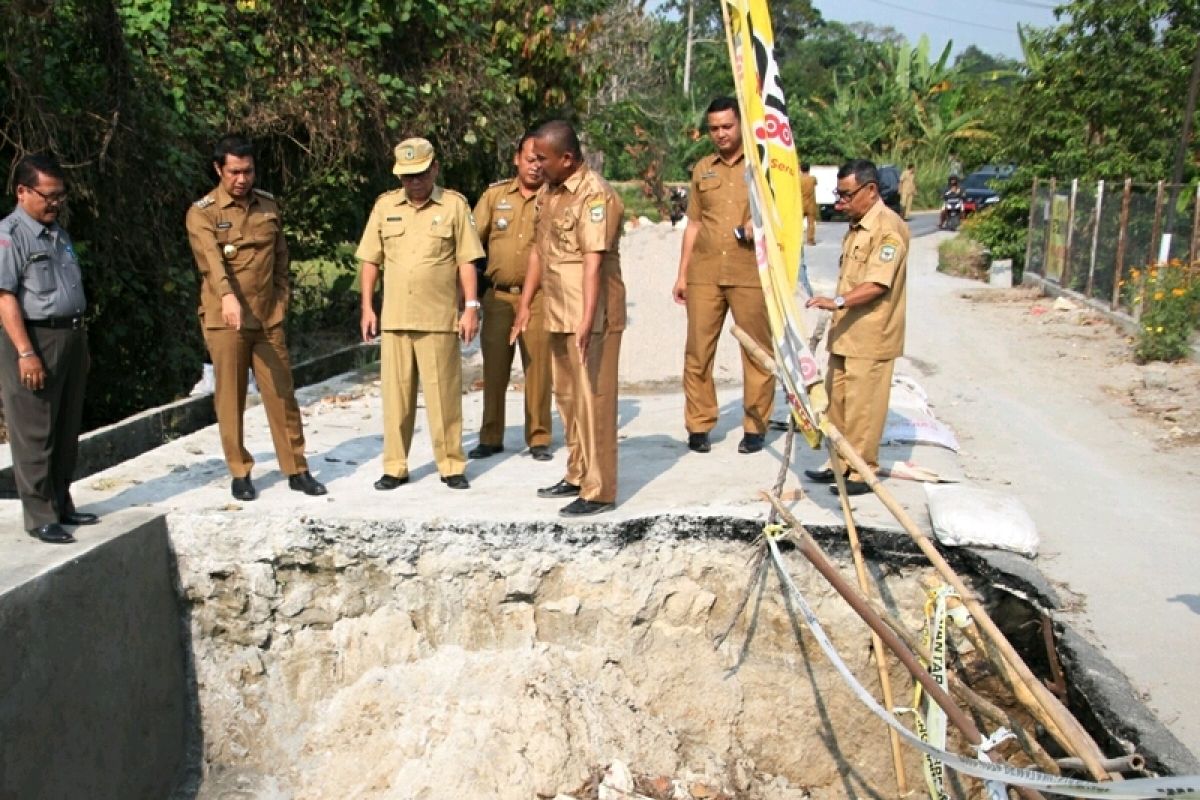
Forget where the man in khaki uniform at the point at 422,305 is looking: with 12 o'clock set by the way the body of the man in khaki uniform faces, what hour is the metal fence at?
The metal fence is roughly at 8 o'clock from the man in khaki uniform.

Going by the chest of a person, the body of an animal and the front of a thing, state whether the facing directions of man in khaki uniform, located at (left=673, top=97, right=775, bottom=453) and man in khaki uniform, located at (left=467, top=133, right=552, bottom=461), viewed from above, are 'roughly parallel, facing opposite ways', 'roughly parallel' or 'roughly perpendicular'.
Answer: roughly parallel

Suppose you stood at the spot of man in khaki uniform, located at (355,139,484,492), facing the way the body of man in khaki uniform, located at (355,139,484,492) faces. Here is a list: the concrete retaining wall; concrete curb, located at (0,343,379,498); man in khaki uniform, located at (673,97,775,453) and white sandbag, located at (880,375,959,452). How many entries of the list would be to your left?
2

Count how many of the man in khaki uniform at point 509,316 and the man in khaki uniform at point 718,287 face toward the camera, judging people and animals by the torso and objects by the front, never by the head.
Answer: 2

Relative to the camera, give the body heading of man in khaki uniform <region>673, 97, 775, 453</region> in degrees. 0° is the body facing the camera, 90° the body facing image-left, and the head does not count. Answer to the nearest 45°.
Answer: approximately 0°

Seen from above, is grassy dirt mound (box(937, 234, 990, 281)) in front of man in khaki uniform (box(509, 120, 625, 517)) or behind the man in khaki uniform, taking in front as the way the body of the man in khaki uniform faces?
behind

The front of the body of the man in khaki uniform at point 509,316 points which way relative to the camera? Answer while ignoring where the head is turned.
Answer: toward the camera

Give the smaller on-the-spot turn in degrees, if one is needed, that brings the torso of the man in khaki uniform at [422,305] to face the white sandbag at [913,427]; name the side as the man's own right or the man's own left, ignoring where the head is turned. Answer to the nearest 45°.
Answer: approximately 90° to the man's own left

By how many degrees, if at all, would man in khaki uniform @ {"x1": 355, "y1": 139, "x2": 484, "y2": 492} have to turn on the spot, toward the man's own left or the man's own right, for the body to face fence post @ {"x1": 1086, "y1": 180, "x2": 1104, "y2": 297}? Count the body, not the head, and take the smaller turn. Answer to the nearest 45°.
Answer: approximately 135° to the man's own left

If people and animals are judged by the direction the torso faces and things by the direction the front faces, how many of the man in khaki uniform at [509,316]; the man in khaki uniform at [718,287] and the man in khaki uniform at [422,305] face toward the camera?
3

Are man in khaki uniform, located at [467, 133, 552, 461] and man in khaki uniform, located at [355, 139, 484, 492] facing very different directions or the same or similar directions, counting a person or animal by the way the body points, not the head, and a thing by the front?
same or similar directions

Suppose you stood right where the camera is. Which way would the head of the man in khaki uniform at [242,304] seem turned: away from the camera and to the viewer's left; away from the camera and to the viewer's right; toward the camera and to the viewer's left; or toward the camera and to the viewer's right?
toward the camera and to the viewer's right

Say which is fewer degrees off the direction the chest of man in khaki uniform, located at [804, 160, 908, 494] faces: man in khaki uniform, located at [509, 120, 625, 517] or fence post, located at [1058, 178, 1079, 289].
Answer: the man in khaki uniform

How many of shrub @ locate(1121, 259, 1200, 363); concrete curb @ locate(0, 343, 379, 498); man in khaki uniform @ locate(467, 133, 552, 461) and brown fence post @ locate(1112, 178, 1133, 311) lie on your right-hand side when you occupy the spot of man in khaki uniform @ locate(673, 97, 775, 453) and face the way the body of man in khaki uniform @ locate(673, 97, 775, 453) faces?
2

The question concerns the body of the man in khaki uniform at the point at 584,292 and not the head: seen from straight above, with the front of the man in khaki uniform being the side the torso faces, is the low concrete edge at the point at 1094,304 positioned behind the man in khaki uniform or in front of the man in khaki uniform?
behind

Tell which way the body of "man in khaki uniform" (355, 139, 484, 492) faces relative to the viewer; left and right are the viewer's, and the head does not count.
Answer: facing the viewer
